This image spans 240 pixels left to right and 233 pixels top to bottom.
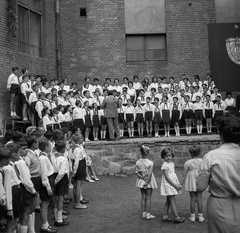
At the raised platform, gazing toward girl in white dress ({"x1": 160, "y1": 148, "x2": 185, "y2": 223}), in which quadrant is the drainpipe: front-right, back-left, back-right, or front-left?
back-right

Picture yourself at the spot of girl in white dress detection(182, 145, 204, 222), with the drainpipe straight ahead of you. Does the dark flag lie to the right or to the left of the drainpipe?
right

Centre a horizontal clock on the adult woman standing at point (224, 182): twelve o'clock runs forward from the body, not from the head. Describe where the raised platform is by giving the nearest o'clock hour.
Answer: The raised platform is roughly at 11 o'clock from the adult woman standing.

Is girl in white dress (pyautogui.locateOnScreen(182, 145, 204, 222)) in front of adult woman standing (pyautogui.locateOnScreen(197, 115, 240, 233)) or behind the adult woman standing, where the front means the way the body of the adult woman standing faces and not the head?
in front

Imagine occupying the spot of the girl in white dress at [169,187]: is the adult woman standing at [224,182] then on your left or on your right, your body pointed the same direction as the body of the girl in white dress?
on your right

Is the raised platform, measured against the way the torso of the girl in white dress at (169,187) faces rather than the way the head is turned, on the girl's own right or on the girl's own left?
on the girl's own left

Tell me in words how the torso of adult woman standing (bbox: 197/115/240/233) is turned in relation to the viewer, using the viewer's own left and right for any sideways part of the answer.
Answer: facing away from the viewer and to the left of the viewer
